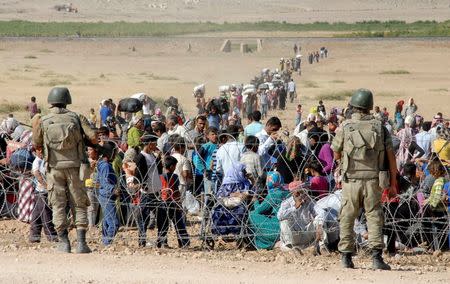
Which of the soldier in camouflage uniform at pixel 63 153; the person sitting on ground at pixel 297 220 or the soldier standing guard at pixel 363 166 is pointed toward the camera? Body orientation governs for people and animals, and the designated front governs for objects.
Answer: the person sitting on ground

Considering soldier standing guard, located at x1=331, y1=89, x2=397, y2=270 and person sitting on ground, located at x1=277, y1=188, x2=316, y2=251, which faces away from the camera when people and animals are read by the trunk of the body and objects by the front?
the soldier standing guard

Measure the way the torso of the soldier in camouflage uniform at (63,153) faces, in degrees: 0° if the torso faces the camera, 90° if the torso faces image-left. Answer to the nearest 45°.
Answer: approximately 180°

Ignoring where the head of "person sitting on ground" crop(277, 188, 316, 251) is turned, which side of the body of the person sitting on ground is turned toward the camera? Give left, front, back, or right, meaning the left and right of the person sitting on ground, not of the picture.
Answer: front

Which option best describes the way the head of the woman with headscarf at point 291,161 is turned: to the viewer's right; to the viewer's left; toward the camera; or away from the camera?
toward the camera

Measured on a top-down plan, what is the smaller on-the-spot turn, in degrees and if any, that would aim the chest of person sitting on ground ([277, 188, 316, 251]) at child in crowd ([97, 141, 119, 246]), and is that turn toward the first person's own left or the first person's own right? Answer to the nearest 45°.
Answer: approximately 90° to the first person's own right

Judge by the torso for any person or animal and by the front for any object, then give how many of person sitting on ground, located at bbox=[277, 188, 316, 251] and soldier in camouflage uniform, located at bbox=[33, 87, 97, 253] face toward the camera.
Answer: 1

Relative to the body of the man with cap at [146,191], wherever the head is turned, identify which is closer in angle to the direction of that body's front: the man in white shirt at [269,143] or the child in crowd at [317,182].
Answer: the child in crowd

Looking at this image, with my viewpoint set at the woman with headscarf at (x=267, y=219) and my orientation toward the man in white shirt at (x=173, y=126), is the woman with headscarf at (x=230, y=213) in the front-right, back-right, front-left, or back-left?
front-left

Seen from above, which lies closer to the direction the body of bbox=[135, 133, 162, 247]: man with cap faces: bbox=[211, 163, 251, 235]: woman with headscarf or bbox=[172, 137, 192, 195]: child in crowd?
the woman with headscarf

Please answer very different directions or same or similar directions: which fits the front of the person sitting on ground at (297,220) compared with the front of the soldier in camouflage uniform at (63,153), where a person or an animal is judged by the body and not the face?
very different directions

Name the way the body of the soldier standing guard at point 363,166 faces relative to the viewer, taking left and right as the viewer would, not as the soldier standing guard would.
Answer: facing away from the viewer

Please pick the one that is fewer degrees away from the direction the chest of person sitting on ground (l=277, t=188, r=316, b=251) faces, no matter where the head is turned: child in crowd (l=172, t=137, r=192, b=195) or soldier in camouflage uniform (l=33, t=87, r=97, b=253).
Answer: the soldier in camouflage uniform

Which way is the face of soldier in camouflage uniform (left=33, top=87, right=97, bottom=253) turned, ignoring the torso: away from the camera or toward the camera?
away from the camera

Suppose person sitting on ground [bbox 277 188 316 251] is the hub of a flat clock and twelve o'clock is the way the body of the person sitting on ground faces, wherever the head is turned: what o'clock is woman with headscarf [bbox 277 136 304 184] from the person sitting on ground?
The woman with headscarf is roughly at 6 o'clock from the person sitting on ground.
